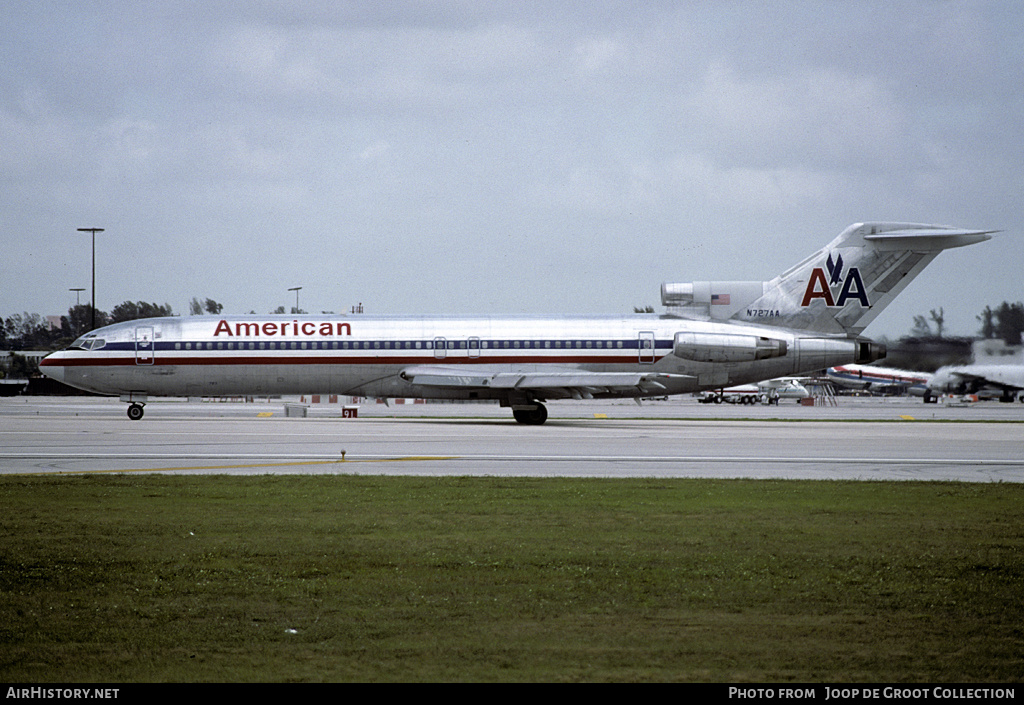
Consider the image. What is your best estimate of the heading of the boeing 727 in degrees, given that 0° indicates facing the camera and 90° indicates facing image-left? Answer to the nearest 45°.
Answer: approximately 90°
